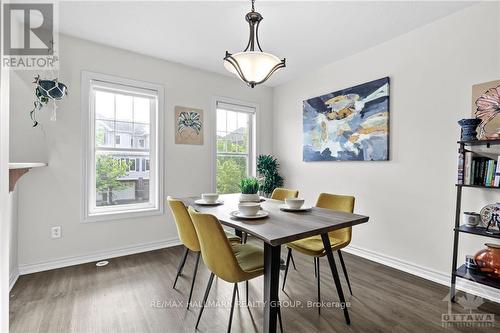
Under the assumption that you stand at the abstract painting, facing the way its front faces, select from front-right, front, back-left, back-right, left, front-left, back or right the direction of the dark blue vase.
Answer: left

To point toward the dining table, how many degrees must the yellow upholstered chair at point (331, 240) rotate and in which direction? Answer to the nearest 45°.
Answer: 0° — it already faces it

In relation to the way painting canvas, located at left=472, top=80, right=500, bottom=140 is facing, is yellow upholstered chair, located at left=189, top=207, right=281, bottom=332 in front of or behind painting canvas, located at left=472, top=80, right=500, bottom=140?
in front

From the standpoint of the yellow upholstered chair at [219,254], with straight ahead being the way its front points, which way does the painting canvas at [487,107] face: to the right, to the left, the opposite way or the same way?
the opposite way

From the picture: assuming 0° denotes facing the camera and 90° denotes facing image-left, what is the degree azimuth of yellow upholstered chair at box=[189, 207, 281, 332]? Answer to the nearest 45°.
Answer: approximately 225°

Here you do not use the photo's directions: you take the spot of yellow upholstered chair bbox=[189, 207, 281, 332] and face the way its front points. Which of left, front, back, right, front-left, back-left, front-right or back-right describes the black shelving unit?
front-right

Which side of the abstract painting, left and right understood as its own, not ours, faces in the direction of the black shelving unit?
left
